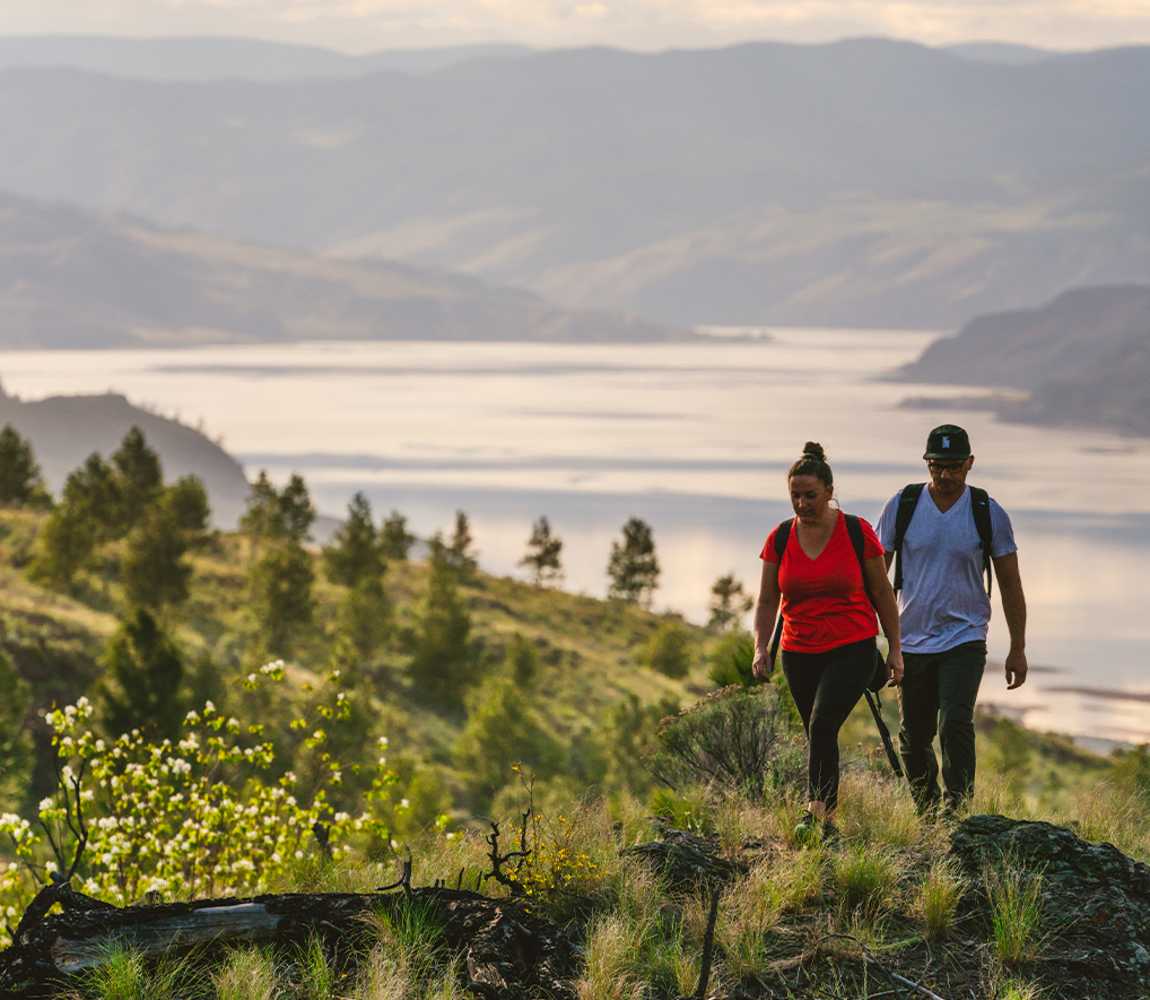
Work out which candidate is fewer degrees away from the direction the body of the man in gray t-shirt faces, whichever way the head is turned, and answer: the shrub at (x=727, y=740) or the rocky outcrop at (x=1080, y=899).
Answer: the rocky outcrop

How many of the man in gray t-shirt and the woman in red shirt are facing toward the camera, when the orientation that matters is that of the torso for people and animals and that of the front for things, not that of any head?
2

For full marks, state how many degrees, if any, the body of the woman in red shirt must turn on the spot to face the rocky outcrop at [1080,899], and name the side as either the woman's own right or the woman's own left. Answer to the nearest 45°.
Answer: approximately 45° to the woman's own left

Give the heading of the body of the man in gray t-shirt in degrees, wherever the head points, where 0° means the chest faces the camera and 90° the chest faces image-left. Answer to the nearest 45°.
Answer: approximately 0°

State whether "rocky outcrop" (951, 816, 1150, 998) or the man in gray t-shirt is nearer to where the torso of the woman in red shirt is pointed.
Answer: the rocky outcrop

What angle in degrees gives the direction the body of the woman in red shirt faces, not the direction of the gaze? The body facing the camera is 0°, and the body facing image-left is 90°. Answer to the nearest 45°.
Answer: approximately 0°

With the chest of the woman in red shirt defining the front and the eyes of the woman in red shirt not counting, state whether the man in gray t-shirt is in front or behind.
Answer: behind
